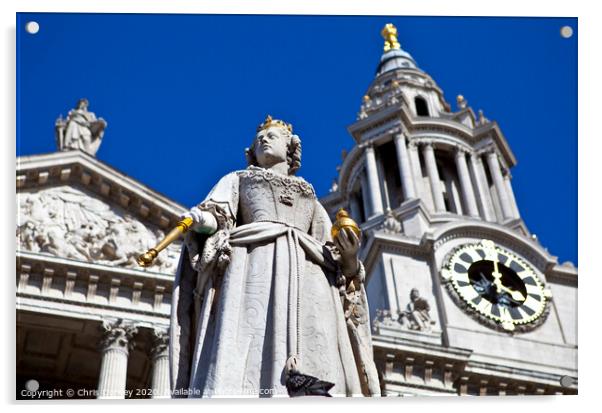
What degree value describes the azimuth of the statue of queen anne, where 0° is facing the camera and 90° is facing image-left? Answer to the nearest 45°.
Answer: approximately 0°

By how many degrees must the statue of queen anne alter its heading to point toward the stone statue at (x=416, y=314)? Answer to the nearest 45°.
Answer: approximately 180°

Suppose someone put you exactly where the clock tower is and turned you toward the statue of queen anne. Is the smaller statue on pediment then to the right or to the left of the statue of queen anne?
right

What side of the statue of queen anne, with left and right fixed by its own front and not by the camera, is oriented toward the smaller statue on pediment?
back

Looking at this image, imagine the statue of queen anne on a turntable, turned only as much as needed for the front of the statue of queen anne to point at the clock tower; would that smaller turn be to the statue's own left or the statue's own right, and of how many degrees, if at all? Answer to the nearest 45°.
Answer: approximately 180°
